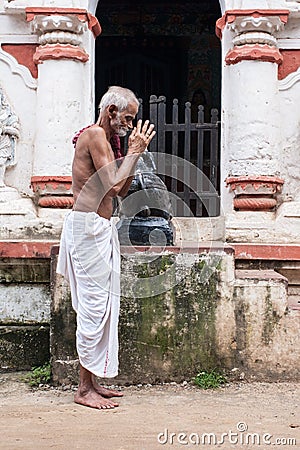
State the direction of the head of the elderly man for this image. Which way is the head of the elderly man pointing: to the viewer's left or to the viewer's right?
to the viewer's right

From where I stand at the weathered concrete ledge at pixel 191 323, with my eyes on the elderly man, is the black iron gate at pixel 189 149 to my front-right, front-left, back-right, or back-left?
back-right

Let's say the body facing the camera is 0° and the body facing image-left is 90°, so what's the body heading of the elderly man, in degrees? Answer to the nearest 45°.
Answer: approximately 270°

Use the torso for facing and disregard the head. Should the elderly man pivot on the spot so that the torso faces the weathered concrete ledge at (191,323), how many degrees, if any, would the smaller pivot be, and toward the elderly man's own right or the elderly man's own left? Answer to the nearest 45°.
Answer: approximately 45° to the elderly man's own left

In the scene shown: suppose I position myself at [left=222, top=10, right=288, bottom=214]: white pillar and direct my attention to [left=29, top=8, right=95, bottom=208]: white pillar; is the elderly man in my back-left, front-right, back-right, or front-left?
front-left

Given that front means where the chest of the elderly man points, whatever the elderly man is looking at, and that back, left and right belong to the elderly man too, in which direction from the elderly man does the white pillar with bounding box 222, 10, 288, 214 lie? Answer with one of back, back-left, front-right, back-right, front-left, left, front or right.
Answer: front-left

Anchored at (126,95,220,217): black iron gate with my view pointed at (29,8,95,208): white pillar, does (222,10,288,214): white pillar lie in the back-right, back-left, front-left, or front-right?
back-left

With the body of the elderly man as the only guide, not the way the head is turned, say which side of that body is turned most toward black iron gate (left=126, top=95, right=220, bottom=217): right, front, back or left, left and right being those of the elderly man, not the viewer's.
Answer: left

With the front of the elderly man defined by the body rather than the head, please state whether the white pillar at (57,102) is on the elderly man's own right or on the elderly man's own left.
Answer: on the elderly man's own left

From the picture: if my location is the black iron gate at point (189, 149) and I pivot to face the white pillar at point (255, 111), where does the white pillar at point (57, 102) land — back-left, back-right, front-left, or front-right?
back-right

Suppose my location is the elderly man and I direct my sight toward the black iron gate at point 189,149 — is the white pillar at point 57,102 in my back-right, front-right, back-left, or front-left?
front-left
